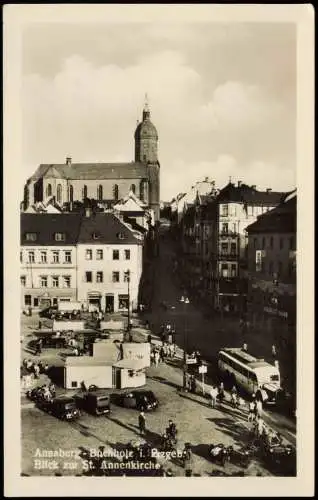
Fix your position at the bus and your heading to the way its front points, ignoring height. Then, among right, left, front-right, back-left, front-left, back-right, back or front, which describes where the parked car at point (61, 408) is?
back-right

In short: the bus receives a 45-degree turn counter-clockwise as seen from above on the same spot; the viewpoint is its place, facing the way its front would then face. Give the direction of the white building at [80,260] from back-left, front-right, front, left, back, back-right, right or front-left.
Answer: back

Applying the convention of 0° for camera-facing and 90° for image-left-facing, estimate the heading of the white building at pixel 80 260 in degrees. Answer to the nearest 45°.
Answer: approximately 0°

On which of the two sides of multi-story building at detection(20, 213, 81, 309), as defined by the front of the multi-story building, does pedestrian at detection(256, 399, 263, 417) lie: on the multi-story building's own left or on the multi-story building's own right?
on the multi-story building's own left

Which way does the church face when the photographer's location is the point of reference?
facing to the right of the viewer

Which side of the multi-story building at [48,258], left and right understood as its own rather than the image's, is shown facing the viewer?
front
